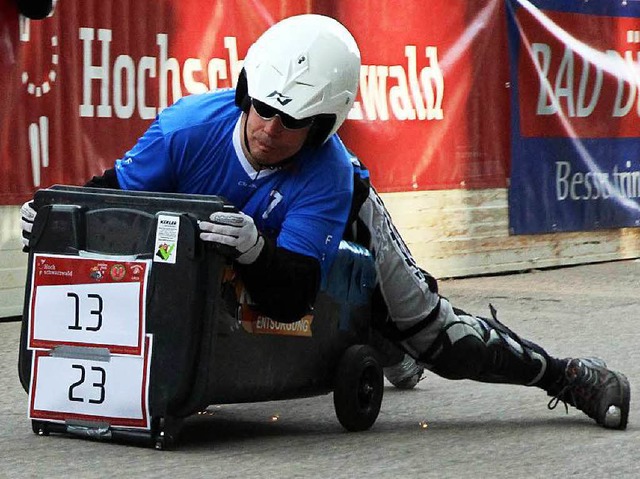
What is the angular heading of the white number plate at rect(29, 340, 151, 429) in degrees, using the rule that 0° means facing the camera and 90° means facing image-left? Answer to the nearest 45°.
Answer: approximately 0°

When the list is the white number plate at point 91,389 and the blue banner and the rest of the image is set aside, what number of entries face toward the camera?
2

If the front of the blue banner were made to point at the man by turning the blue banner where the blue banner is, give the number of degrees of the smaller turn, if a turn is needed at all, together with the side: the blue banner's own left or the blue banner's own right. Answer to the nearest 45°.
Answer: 0° — it already faces them

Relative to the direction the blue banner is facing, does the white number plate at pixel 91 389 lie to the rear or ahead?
ahead

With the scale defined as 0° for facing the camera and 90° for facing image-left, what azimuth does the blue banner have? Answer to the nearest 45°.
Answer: approximately 0°

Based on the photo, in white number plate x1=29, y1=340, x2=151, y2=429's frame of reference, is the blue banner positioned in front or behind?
behind
